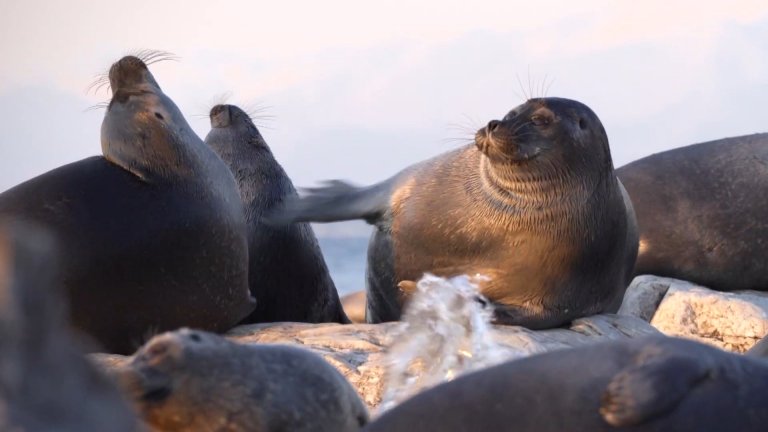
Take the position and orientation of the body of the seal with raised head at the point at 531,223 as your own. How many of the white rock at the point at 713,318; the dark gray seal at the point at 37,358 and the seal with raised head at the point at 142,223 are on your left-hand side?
1

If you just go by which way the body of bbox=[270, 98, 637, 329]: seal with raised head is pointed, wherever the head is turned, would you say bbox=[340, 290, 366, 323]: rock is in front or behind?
behind

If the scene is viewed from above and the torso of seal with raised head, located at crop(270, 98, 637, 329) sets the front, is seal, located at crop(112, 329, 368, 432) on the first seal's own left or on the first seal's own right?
on the first seal's own right

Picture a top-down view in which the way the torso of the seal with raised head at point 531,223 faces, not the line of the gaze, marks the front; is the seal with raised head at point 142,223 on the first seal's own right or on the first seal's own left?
on the first seal's own right

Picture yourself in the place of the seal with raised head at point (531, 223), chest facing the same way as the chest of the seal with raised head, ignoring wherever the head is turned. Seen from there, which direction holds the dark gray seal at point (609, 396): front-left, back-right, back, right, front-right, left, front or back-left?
front-right

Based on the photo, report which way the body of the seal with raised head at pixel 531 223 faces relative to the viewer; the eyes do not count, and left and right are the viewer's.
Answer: facing the viewer and to the right of the viewer

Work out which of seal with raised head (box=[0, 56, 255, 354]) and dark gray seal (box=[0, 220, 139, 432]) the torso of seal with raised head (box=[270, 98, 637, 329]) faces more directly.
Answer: the dark gray seal
